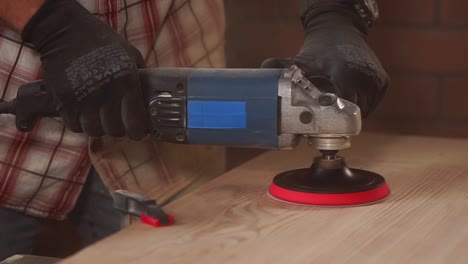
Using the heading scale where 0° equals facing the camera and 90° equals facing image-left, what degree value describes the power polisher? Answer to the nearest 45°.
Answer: approximately 270°
